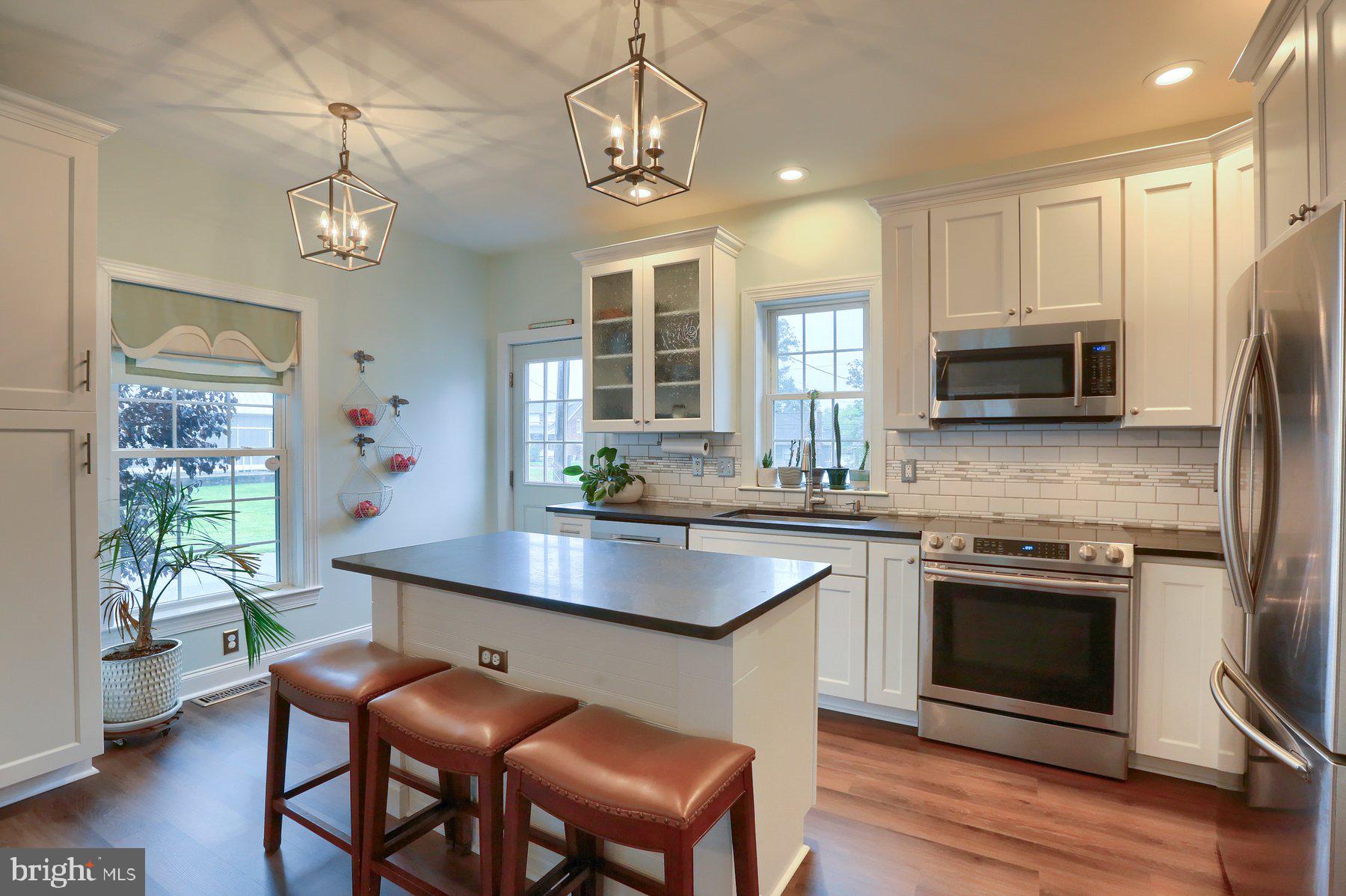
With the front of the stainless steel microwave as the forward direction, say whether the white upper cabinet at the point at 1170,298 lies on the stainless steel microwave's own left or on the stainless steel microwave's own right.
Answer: on the stainless steel microwave's own left

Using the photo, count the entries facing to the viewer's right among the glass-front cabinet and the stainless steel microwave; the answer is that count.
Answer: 0

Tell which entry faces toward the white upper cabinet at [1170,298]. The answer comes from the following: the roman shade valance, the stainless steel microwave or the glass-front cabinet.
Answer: the roman shade valance

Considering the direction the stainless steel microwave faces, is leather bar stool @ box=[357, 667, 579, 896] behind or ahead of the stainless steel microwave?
ahead

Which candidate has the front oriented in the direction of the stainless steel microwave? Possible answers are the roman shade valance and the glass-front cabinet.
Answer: the roman shade valance

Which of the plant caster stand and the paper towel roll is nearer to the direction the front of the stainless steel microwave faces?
the plant caster stand

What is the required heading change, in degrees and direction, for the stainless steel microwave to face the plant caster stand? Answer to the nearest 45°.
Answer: approximately 45° to its right

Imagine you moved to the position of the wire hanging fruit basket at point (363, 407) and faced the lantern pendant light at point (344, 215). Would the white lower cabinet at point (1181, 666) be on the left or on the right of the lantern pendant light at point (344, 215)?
left

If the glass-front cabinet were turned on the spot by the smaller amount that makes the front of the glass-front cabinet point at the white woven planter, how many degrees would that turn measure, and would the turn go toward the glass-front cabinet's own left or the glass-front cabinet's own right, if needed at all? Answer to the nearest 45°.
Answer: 0° — it already faces it

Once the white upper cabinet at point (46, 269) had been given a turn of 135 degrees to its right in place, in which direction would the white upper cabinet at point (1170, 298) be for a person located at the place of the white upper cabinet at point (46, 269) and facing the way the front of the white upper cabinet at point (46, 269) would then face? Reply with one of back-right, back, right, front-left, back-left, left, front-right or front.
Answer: back-left

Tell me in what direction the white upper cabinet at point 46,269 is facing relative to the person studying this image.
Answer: facing the viewer and to the right of the viewer

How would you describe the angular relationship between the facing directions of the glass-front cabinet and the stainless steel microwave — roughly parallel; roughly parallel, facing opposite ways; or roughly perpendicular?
roughly parallel

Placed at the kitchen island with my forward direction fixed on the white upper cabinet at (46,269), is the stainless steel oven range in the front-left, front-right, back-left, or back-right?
back-right

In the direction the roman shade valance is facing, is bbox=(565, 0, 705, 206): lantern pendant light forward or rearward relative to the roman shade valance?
forward

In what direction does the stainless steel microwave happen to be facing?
toward the camera

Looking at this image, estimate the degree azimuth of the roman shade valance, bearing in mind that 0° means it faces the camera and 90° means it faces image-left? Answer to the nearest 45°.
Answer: approximately 315°
